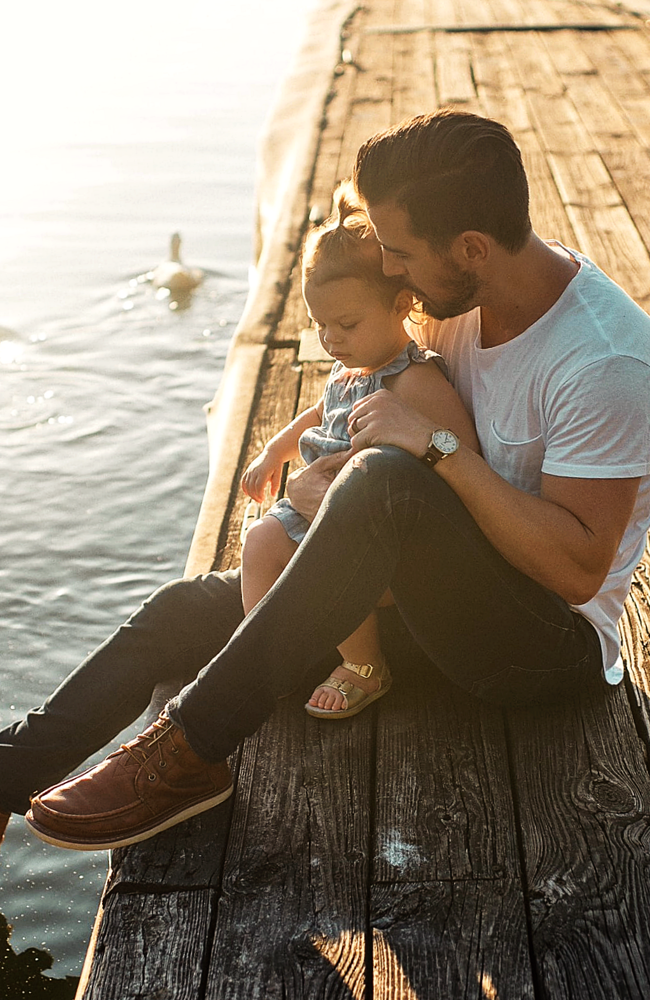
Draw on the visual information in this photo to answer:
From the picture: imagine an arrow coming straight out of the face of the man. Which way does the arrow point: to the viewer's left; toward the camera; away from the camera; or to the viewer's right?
to the viewer's left

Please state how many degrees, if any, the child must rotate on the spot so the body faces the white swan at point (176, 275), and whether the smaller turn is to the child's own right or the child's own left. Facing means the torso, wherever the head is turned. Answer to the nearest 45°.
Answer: approximately 135° to the child's own right

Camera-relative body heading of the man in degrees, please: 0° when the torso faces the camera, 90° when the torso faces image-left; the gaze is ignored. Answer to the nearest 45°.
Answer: approximately 45°

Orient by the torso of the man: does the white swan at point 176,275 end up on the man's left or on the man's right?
on the man's right

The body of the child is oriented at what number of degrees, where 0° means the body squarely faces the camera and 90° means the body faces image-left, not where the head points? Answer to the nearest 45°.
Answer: approximately 45°
